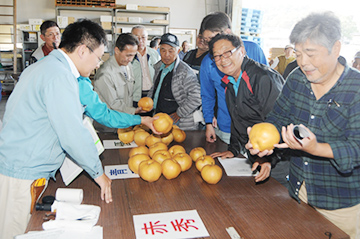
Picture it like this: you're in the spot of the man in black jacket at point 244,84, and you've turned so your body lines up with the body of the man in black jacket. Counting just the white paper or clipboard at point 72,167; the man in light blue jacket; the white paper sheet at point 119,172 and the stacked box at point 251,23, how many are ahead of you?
3

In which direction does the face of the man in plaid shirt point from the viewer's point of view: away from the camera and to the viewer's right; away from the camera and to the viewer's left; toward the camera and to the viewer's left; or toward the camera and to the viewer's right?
toward the camera and to the viewer's left

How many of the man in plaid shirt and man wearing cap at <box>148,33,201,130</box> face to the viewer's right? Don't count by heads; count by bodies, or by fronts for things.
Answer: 0

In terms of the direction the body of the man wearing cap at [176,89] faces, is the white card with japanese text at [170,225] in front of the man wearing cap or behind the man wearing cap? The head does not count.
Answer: in front

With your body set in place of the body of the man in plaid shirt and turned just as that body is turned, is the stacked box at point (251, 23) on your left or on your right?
on your right

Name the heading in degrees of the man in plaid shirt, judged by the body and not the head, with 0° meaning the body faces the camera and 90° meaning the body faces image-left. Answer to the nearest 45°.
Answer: approximately 45°

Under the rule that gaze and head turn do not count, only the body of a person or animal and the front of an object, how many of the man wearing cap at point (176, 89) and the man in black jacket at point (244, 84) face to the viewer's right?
0

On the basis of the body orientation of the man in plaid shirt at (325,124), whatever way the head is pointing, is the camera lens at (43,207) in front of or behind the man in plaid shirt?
in front

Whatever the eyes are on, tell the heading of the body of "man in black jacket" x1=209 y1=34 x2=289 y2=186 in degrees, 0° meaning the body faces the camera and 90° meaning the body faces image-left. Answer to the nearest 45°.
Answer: approximately 45°

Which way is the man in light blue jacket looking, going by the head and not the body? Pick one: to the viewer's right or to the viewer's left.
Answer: to the viewer's right

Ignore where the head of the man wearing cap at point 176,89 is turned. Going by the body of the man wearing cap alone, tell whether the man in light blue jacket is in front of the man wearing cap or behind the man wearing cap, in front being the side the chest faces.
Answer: in front
